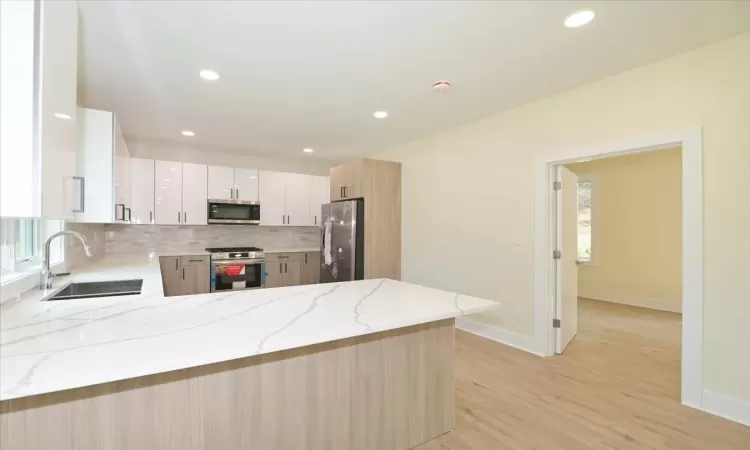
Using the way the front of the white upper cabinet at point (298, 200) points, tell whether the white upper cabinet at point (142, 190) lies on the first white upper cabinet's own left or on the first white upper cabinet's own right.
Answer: on the first white upper cabinet's own right

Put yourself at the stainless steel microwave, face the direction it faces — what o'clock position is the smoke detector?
The smoke detector is roughly at 11 o'clock from the stainless steel microwave.

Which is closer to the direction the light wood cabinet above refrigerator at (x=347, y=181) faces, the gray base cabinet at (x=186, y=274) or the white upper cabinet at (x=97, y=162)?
the white upper cabinet

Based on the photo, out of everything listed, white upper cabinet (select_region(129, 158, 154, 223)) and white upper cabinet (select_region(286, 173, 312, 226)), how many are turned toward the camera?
2

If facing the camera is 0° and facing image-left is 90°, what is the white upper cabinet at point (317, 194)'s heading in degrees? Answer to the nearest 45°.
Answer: approximately 0°

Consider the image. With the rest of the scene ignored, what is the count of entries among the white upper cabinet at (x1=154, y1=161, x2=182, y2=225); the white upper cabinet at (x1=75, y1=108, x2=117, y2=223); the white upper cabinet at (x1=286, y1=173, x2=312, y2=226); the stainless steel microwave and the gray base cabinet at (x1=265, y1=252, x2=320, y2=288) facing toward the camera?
4

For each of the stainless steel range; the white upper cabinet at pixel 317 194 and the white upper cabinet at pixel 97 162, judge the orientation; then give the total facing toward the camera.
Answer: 2

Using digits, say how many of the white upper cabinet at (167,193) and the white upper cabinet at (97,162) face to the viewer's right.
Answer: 1

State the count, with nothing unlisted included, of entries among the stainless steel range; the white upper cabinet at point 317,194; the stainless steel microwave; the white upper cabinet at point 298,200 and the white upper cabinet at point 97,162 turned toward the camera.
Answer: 4
